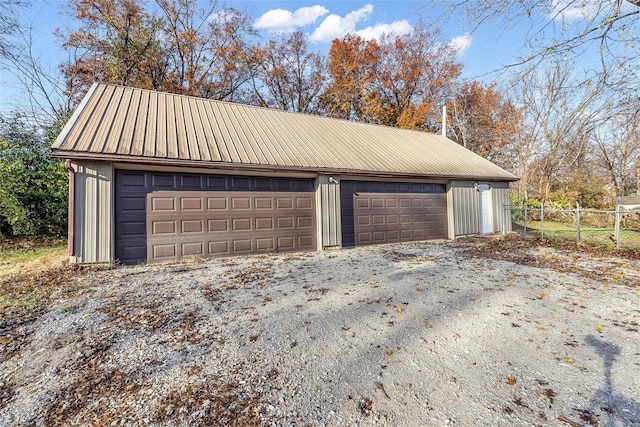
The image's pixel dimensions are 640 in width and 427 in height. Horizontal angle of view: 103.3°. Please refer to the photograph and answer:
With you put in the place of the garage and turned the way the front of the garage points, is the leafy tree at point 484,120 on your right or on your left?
on your left

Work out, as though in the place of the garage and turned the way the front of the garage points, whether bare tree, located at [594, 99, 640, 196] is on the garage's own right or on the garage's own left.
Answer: on the garage's own left

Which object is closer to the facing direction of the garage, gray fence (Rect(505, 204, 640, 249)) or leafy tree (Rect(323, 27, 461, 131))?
the gray fence

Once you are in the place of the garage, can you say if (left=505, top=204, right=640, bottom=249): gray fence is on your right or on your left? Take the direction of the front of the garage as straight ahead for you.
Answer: on your left

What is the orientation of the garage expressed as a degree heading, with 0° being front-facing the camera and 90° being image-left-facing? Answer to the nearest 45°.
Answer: approximately 315°

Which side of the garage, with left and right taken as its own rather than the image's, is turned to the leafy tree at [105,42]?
back

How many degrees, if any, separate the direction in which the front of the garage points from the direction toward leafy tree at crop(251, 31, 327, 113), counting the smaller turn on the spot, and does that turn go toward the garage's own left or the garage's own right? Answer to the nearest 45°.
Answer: approximately 135° to the garage's own left

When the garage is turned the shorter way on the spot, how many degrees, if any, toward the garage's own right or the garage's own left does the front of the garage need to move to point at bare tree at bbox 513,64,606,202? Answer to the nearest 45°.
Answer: approximately 90° to the garage's own left

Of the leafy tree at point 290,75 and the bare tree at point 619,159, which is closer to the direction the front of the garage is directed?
the bare tree

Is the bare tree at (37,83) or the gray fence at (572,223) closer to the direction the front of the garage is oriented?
the gray fence

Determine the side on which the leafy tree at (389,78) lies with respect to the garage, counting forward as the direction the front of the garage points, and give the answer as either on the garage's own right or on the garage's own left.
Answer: on the garage's own left

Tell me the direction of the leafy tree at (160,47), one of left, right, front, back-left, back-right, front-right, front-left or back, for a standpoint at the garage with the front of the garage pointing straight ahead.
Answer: back
